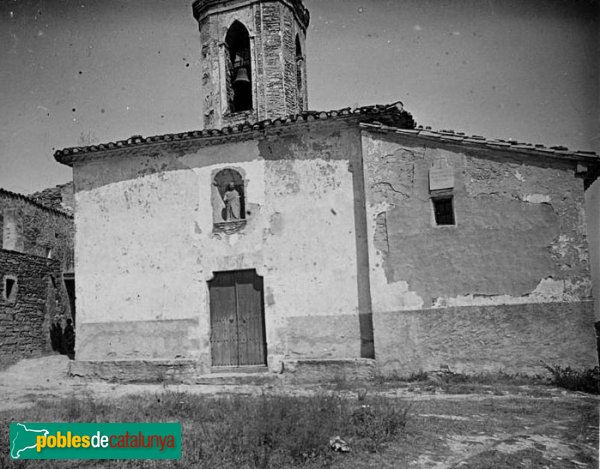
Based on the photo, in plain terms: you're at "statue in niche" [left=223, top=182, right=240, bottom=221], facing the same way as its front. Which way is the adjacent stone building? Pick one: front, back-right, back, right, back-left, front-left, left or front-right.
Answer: back-right

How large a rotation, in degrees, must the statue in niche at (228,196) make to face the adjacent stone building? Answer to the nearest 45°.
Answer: approximately 135° to its right

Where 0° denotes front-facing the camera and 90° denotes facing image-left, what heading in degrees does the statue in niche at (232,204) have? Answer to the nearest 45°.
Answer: approximately 0°
